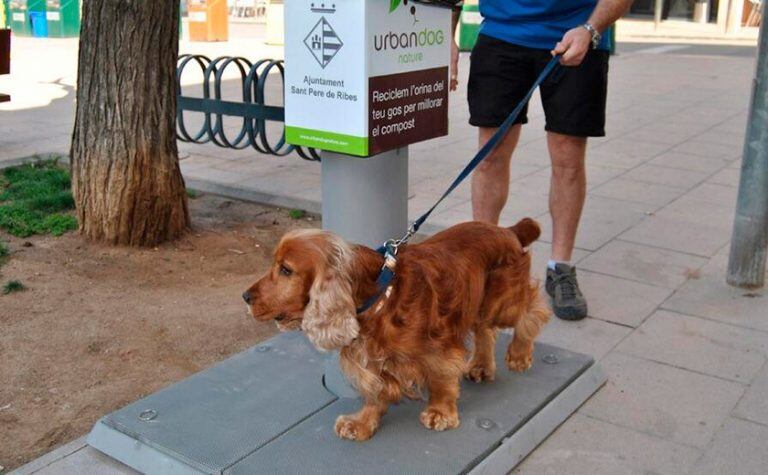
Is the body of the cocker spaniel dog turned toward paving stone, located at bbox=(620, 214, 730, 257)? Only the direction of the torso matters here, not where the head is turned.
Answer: no

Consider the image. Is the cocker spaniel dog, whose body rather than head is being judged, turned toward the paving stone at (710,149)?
no

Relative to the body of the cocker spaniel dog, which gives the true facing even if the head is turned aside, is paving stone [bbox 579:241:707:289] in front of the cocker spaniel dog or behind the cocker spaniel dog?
behind

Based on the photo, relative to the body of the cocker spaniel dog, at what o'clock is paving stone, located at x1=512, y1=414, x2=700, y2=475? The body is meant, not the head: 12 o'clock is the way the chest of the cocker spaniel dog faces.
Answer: The paving stone is roughly at 7 o'clock from the cocker spaniel dog.

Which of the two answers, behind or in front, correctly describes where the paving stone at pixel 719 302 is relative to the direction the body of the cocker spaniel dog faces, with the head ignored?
behind

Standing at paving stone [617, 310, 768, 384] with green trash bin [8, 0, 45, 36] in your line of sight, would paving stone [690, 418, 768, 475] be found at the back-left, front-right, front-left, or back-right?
back-left

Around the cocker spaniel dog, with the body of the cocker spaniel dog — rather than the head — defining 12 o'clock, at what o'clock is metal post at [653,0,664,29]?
The metal post is roughly at 5 o'clock from the cocker spaniel dog.

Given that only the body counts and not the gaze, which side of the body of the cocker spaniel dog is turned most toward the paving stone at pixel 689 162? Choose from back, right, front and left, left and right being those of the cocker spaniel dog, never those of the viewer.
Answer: back

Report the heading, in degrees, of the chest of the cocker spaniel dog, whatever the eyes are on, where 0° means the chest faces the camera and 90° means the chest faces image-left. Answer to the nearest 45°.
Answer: approximately 45°

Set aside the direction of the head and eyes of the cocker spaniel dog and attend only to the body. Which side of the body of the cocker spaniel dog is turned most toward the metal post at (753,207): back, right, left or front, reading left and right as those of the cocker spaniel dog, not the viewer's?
back

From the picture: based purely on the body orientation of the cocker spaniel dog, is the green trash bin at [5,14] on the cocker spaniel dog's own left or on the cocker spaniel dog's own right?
on the cocker spaniel dog's own right

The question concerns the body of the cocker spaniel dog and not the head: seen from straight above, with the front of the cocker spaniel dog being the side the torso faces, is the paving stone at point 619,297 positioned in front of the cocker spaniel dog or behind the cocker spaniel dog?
behind

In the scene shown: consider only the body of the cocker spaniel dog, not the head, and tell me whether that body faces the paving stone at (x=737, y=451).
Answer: no

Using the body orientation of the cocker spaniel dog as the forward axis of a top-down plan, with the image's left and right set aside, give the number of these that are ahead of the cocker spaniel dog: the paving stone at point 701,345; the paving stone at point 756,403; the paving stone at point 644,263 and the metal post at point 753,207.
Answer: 0

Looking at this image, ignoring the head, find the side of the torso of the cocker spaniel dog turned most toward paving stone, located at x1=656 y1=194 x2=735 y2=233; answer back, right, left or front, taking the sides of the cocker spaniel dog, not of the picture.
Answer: back
